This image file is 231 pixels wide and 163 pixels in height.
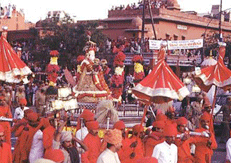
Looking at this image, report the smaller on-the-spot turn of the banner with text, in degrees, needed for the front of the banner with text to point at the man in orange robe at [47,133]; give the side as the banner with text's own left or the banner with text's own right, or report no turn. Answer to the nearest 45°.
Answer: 0° — it already faces them

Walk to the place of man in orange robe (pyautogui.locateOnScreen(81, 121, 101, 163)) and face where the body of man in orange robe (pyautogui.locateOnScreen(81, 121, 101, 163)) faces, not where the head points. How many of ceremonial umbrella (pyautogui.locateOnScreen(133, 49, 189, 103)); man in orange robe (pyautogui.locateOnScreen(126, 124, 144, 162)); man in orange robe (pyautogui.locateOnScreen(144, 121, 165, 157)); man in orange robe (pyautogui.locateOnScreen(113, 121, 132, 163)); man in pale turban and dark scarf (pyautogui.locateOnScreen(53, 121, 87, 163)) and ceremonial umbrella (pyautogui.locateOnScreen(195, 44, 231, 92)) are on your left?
5

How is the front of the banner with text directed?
toward the camera

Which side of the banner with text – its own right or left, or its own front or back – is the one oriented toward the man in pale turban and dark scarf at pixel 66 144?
front

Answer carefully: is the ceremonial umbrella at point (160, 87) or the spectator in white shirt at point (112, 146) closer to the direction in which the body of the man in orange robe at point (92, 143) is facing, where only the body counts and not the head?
the spectator in white shirt

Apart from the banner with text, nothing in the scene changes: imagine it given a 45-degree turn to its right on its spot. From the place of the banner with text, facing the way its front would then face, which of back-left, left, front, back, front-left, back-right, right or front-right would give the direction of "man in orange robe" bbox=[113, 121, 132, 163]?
front-left

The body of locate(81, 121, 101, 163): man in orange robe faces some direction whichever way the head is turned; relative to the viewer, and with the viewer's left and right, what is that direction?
facing the viewer and to the right of the viewer

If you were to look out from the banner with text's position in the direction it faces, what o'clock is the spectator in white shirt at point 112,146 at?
The spectator in white shirt is roughly at 12 o'clock from the banner with text.

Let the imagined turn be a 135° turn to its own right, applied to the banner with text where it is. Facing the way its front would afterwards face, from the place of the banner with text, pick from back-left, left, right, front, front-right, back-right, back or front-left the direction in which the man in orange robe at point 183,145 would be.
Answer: back-left

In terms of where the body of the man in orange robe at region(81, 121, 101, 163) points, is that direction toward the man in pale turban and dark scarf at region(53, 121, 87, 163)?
no

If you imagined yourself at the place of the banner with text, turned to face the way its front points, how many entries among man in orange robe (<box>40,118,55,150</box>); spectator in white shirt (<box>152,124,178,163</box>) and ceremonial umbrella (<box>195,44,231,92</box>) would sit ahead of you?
3

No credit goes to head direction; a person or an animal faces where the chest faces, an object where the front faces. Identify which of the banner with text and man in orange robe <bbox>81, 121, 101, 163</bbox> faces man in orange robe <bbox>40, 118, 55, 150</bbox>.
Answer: the banner with text

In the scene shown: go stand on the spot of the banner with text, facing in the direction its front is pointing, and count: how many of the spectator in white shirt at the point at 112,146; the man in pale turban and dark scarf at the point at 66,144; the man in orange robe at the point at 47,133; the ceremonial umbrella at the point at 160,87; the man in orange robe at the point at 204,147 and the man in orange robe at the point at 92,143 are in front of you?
6

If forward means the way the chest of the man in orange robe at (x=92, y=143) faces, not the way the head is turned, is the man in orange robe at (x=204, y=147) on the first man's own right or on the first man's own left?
on the first man's own left

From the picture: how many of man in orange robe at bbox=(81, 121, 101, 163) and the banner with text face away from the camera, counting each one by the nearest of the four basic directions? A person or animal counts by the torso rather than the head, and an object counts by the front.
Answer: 0

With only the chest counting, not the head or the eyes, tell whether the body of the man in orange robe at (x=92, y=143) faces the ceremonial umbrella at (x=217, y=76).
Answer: no
